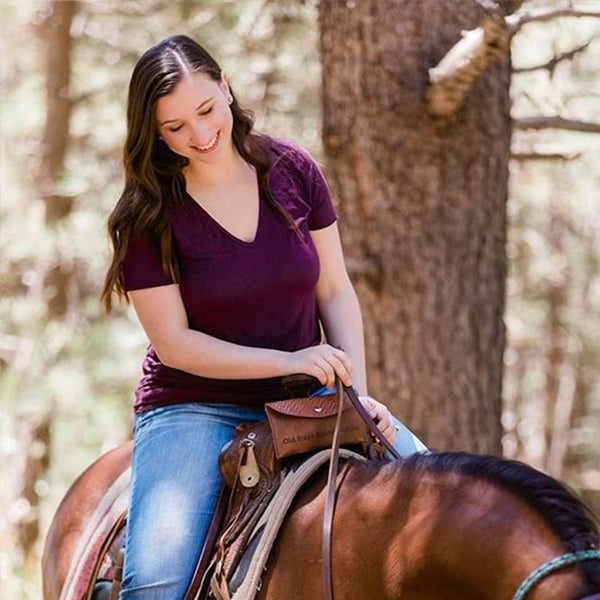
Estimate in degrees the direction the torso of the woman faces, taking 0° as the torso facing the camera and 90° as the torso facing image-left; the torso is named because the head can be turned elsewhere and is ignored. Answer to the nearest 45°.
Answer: approximately 315°

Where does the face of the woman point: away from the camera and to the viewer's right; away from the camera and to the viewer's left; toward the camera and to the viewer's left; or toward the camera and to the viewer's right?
toward the camera and to the viewer's right

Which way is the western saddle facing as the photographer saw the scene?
facing the viewer and to the right of the viewer

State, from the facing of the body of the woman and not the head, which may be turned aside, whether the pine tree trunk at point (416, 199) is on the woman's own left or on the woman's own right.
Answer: on the woman's own left
